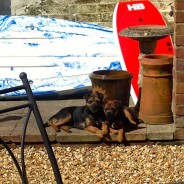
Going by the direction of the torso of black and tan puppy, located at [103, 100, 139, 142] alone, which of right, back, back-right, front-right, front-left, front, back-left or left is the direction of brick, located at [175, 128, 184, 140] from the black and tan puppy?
back-left

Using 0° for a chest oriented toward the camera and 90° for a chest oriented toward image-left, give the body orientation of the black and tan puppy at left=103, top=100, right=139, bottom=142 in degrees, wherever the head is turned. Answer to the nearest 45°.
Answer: approximately 45°

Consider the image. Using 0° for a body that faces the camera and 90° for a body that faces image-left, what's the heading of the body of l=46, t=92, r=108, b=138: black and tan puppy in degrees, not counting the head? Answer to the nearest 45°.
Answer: approximately 315°

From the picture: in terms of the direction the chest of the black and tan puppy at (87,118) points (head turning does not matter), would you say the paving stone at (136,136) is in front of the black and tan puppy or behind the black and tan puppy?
in front

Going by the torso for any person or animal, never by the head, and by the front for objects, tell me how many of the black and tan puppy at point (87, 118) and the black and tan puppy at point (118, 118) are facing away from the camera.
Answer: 0

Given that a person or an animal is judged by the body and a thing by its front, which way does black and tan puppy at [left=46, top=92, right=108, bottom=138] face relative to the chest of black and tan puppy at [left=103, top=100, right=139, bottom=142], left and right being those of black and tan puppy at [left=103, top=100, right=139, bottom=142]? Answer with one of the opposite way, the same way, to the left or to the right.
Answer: to the left

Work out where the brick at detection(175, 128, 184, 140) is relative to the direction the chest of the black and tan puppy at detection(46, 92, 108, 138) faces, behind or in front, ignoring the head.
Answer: in front
